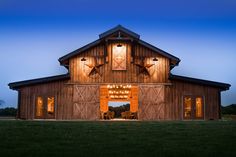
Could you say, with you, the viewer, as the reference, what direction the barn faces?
facing the viewer
